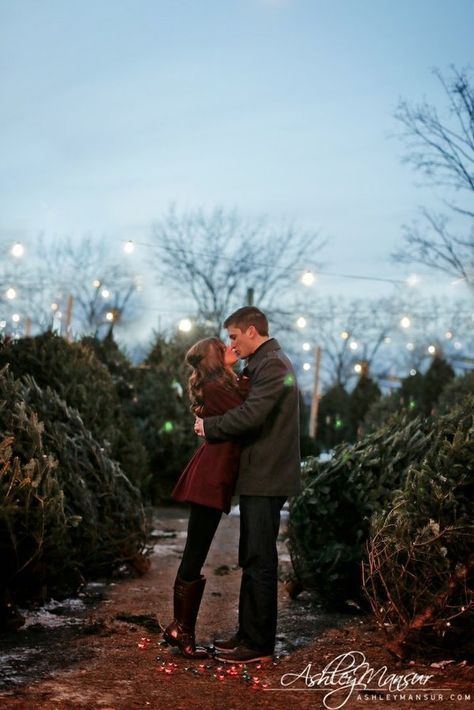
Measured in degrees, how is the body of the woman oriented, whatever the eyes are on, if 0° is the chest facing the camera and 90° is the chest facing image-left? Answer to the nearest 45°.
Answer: approximately 270°

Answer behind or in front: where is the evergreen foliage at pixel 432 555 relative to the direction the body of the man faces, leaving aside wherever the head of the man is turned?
behind

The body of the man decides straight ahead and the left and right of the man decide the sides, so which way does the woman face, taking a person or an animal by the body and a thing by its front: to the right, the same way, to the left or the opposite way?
the opposite way

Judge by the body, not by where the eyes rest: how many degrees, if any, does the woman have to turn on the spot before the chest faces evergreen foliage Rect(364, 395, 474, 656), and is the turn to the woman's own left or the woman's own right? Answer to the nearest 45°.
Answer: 0° — they already face it

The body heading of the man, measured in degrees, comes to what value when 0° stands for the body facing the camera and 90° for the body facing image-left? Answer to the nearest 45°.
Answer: approximately 90°

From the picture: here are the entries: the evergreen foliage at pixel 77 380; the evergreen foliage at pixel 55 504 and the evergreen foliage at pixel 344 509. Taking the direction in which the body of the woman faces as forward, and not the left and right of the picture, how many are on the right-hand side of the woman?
0

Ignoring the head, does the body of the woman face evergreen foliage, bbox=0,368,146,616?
no

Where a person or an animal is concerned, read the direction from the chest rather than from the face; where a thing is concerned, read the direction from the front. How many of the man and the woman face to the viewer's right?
1

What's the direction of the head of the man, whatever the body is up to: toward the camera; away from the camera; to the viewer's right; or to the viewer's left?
to the viewer's left
